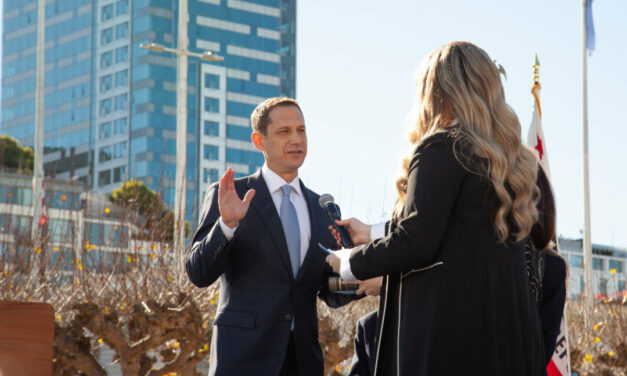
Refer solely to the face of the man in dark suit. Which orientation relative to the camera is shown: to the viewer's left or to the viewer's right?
to the viewer's right

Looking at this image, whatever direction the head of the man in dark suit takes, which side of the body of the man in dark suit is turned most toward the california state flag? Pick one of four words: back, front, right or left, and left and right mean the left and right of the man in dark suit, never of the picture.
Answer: left

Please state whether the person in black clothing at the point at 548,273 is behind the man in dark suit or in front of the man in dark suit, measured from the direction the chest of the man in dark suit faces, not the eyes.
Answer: in front

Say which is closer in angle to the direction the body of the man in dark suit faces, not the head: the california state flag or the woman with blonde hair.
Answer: the woman with blonde hair

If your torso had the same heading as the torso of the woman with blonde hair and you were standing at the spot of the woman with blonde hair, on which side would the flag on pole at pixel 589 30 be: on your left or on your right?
on your right

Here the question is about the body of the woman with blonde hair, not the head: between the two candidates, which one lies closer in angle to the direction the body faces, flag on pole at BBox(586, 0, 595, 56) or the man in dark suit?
the man in dark suit

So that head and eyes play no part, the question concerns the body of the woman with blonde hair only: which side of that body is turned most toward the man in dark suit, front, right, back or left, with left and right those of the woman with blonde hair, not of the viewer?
front

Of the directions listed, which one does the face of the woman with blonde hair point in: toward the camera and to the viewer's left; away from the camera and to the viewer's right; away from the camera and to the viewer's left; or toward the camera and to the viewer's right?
away from the camera and to the viewer's left

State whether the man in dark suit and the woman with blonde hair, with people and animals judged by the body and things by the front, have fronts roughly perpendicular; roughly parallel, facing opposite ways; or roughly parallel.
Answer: roughly parallel, facing opposite ways

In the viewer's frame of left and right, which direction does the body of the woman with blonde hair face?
facing away from the viewer and to the left of the viewer

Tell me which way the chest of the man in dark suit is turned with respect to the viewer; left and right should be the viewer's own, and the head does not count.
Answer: facing the viewer and to the right of the viewer
